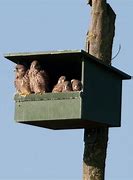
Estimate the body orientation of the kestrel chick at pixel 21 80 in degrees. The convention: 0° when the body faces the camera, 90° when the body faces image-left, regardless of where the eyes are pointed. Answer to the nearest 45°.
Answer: approximately 45°

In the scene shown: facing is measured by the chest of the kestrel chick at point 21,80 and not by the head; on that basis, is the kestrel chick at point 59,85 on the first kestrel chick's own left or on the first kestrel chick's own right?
on the first kestrel chick's own left

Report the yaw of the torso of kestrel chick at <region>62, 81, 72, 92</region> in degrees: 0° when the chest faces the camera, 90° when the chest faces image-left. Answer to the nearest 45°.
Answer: approximately 45°

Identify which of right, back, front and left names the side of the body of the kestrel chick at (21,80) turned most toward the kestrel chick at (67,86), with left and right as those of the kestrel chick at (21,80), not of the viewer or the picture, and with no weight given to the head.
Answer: left

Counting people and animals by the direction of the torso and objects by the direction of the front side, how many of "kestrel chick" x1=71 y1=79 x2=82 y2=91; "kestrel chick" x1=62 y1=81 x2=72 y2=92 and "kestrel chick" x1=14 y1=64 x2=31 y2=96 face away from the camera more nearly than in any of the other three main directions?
0

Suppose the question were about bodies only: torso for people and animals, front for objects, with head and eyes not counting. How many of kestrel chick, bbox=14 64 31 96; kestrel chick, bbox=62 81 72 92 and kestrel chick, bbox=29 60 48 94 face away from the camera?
0

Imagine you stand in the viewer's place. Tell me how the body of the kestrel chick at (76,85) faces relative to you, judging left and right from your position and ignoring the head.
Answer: facing the viewer and to the left of the viewer

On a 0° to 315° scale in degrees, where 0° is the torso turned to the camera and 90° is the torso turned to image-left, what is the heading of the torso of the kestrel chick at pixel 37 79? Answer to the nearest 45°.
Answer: approximately 45°

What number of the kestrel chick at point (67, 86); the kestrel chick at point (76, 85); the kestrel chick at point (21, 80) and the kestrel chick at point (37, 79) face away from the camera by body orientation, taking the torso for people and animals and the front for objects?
0

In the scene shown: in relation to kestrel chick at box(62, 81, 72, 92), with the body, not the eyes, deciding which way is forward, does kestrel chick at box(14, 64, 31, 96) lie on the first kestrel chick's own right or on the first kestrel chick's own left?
on the first kestrel chick's own right

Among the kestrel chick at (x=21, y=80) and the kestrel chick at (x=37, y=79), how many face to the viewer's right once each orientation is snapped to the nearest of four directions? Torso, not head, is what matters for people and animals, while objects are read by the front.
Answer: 0
